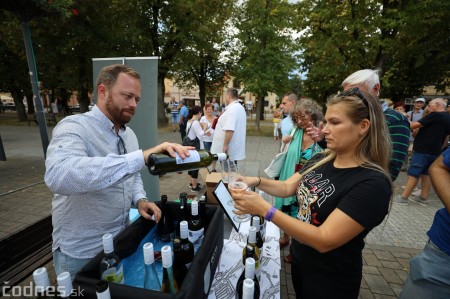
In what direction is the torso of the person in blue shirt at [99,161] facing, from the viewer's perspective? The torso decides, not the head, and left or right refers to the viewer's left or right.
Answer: facing the viewer and to the right of the viewer

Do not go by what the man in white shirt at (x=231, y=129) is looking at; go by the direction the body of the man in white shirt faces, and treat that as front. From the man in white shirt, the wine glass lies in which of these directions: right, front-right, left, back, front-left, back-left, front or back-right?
left

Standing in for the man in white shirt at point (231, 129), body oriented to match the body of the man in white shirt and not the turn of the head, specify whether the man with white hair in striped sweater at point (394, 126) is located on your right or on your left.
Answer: on your left

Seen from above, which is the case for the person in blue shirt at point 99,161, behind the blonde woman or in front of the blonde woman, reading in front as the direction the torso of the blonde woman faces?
in front

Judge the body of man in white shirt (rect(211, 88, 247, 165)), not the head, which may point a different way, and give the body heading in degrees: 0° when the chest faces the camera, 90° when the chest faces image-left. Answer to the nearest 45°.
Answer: approximately 90°

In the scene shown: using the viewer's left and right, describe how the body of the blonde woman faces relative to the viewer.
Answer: facing the viewer and to the left of the viewer
